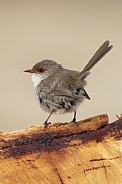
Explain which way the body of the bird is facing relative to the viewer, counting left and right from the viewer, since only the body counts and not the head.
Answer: facing to the left of the viewer
